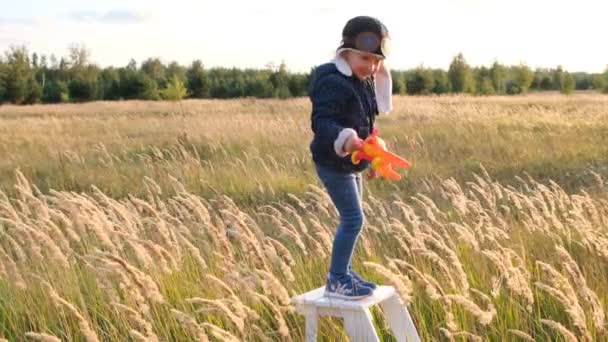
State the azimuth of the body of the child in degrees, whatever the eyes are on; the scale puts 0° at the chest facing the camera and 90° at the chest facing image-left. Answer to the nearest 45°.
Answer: approximately 270°
